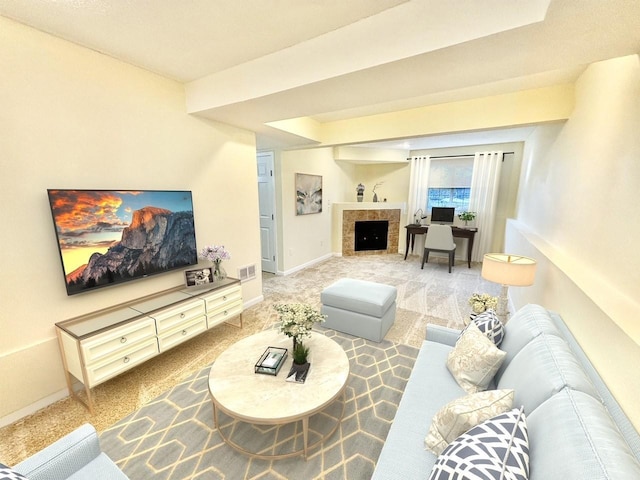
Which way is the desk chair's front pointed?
away from the camera

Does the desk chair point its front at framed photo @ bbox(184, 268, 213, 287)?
no

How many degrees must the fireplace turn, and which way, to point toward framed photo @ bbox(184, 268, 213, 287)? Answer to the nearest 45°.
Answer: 0° — it already faces it

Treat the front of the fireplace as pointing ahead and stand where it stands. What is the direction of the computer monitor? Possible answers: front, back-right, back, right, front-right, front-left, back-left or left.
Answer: left

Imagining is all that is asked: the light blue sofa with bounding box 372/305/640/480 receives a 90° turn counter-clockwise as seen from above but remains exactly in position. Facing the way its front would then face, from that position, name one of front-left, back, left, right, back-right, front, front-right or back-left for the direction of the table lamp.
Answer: back

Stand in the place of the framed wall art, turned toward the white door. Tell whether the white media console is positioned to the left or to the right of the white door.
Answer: left

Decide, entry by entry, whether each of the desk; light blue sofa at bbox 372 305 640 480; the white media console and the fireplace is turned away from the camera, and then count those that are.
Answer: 0

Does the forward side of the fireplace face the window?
no

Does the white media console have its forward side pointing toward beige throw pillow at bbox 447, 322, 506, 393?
yes

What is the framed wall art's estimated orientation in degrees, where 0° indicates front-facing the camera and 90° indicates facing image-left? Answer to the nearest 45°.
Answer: approximately 315°

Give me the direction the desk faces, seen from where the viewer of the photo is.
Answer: facing the viewer

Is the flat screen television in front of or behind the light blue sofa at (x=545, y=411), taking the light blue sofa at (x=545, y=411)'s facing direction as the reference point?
in front

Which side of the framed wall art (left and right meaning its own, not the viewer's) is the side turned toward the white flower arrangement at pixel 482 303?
front

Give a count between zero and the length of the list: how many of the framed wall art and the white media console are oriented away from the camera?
0

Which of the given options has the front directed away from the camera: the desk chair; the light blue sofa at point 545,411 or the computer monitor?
the desk chair

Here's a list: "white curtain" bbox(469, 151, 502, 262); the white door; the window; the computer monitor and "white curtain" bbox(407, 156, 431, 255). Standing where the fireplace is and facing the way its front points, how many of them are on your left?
4

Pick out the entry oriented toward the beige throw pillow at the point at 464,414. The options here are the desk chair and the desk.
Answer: the desk

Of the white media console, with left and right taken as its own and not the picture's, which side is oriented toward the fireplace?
left

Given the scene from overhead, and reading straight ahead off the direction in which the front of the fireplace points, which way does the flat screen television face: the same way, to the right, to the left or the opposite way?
to the left

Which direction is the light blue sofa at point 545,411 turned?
to the viewer's left

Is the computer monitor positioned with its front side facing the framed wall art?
no

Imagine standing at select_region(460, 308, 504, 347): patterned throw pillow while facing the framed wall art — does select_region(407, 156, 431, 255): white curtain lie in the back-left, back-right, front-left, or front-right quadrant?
front-right

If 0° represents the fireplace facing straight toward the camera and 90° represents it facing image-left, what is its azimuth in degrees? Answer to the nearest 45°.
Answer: approximately 0°

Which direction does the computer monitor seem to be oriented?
toward the camera

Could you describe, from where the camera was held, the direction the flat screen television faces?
facing the viewer and to the right of the viewer
